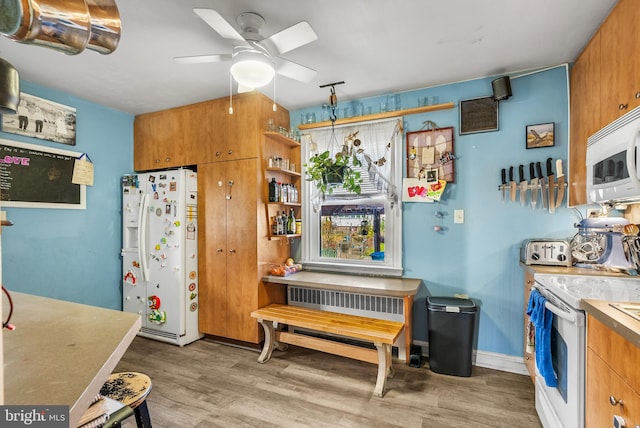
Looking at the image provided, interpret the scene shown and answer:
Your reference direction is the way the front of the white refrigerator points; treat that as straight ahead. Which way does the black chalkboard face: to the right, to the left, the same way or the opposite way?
to the left

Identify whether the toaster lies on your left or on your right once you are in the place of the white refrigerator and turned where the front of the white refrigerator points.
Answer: on your left

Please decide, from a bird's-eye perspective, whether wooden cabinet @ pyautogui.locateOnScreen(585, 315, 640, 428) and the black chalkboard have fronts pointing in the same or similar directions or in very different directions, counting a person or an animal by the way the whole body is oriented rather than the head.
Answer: very different directions

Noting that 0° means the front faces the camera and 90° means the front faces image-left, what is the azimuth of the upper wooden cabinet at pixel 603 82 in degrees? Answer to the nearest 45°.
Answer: approximately 90°

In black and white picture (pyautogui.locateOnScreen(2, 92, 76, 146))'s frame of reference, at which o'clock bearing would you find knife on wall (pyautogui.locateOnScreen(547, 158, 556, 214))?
The knife on wall is roughly at 12 o'clock from the black and white picture.

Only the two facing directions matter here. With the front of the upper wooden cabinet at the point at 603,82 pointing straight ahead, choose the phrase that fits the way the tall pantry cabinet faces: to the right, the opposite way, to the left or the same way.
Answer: to the left

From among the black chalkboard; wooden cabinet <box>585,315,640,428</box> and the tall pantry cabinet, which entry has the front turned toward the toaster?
the black chalkboard

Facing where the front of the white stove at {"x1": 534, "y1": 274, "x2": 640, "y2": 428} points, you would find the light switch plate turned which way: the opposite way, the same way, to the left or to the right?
to the left

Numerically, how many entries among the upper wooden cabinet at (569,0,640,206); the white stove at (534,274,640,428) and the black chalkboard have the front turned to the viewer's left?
2

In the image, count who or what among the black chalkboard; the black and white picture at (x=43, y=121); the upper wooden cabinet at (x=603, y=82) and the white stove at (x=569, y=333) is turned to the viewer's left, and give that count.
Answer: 2

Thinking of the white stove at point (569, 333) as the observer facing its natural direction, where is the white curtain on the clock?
The white curtain is roughly at 1 o'clock from the white stove.

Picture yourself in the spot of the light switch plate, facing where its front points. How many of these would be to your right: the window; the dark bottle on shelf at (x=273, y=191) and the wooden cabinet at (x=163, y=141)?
3

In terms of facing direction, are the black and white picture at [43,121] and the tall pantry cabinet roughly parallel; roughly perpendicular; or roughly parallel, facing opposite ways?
roughly perpendicular

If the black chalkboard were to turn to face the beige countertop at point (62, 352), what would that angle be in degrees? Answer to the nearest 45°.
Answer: approximately 45° to its right

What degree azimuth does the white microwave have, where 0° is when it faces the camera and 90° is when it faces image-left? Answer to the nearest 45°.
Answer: approximately 45°
